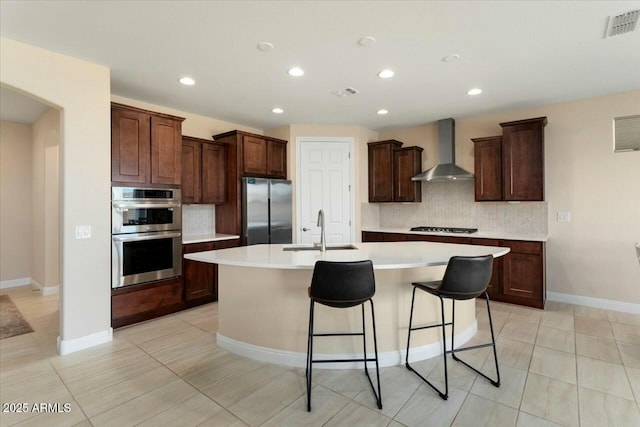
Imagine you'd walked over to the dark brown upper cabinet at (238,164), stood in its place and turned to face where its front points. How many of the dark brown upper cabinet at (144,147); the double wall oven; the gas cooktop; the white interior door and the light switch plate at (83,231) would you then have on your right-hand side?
3

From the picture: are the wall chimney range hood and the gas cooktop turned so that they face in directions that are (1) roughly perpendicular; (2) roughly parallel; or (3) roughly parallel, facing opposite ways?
roughly parallel

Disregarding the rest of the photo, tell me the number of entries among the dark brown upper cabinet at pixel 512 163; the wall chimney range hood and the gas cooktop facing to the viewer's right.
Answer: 0

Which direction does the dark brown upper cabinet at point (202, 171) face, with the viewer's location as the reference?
facing the viewer and to the right of the viewer

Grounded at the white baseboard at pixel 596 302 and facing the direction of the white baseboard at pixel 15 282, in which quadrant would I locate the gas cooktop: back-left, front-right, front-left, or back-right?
front-right

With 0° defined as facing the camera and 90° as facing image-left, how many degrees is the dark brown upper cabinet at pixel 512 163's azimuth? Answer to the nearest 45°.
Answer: approximately 45°

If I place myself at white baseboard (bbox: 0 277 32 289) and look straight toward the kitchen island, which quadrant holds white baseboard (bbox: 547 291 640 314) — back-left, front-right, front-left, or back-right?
front-left

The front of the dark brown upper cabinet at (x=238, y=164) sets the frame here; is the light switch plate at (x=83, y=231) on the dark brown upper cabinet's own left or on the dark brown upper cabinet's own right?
on the dark brown upper cabinet's own right

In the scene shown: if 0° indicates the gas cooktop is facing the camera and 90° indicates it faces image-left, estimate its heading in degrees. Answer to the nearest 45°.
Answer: approximately 45°

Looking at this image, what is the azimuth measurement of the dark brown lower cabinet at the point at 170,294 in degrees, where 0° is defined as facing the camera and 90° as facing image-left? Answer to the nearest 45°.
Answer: approximately 315°

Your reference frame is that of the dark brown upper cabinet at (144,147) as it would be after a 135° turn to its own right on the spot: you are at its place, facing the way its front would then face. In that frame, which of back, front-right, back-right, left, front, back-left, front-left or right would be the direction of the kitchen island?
back-left

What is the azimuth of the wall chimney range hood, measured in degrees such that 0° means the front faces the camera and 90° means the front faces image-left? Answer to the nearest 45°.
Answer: approximately 45°

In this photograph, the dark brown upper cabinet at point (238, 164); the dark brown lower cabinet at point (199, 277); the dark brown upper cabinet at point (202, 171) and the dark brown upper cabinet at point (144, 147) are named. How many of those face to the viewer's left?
0

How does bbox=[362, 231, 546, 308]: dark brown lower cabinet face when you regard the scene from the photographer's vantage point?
facing the viewer and to the left of the viewer
